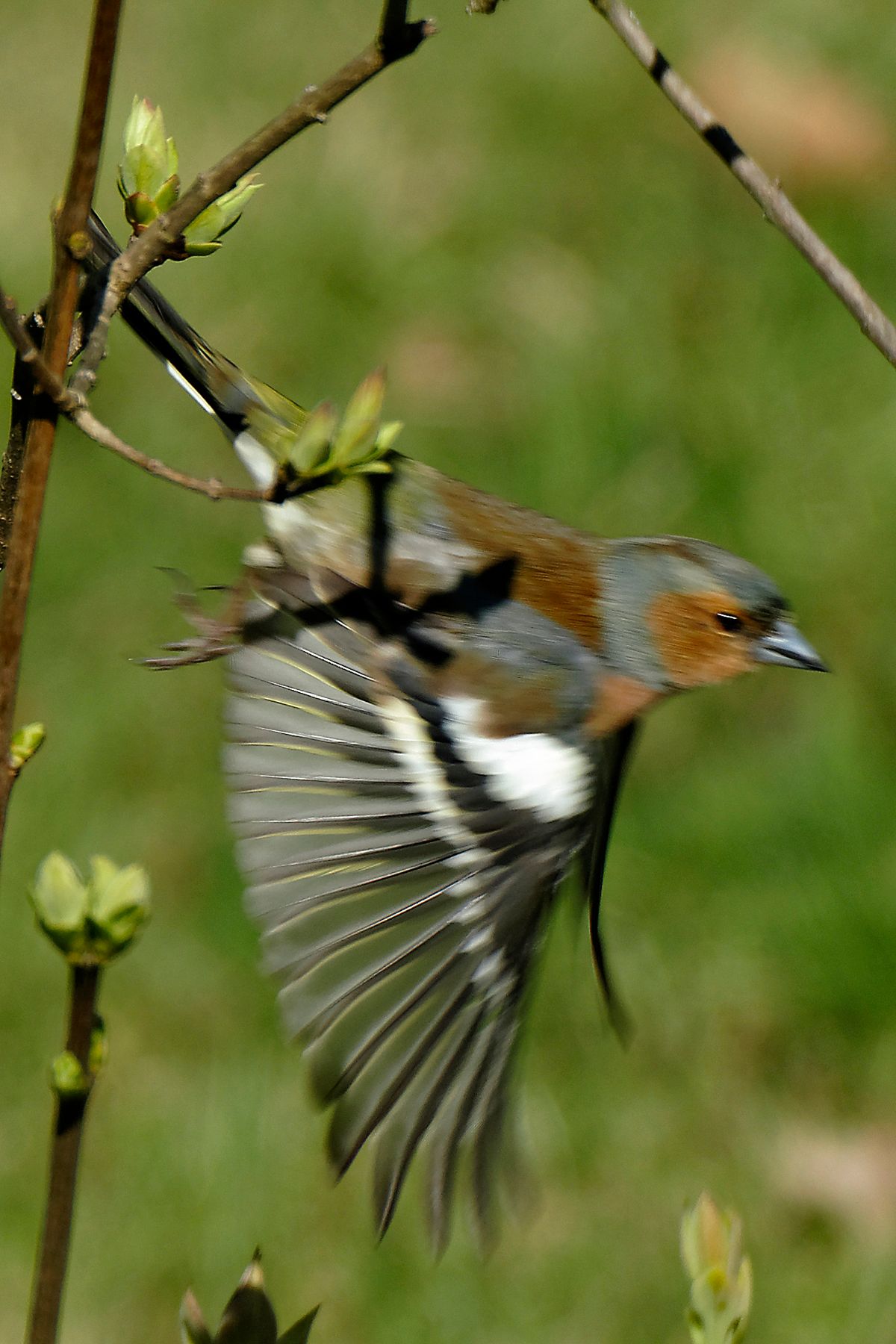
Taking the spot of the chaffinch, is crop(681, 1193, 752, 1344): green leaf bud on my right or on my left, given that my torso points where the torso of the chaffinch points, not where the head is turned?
on my right

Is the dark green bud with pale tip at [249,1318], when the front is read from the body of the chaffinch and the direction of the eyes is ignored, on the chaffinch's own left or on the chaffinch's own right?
on the chaffinch's own right

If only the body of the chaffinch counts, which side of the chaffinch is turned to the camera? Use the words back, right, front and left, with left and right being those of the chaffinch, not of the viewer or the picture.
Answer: right
